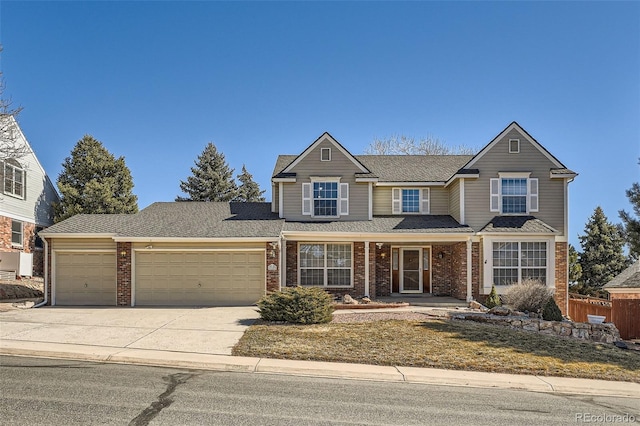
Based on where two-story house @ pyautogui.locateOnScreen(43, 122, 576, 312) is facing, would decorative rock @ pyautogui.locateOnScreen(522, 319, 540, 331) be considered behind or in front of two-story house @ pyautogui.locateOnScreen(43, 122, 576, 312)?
in front

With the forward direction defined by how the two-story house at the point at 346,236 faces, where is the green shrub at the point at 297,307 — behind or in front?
in front

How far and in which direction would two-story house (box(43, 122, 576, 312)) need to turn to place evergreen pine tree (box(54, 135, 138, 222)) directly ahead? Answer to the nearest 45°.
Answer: approximately 135° to its right

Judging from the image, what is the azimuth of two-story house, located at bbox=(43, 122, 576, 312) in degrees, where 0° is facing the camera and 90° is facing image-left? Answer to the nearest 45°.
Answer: approximately 0°

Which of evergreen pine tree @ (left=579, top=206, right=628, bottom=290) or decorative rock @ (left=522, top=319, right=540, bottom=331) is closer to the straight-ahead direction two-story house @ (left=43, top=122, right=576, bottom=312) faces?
the decorative rock

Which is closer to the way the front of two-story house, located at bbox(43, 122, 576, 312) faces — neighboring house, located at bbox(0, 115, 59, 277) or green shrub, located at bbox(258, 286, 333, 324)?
the green shrub

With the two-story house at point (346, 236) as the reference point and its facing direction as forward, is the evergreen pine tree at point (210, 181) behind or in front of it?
behind
